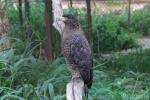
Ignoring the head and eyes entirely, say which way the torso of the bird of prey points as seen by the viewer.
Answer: to the viewer's left
